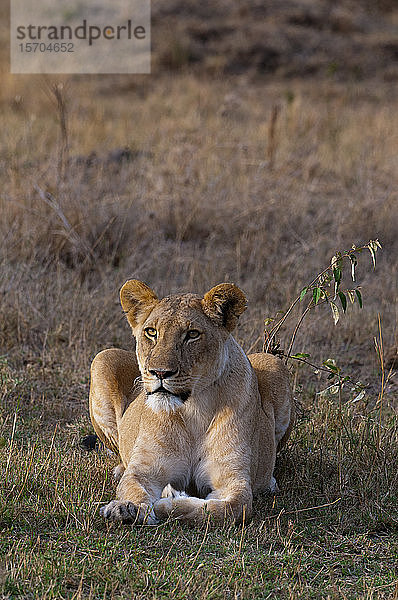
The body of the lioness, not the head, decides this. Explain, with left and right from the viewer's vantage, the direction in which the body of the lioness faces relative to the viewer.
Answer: facing the viewer
